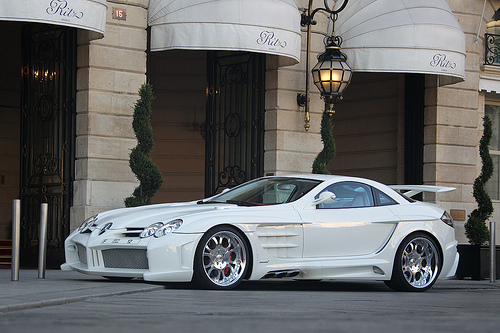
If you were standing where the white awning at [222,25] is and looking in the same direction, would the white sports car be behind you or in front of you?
in front

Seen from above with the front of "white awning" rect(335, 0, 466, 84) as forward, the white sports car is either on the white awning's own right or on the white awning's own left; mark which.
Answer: on the white awning's own right

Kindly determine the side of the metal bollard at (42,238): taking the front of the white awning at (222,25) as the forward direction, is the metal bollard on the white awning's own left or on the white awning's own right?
on the white awning's own right

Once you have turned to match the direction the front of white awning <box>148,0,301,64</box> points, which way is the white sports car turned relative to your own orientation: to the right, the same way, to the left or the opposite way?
to the right

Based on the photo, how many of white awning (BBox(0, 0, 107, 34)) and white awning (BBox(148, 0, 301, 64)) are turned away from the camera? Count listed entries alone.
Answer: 0

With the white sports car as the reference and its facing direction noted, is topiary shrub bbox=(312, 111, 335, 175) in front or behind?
behind

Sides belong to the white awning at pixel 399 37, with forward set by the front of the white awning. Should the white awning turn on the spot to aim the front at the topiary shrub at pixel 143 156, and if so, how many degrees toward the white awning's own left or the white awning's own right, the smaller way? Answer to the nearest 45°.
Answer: approximately 90° to the white awning's own right

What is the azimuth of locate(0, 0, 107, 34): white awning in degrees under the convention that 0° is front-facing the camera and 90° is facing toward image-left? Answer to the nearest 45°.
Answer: approximately 315°

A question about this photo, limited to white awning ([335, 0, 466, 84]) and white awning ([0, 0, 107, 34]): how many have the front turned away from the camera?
0

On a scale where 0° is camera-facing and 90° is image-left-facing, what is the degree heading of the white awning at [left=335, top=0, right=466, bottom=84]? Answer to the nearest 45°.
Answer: approximately 315°
